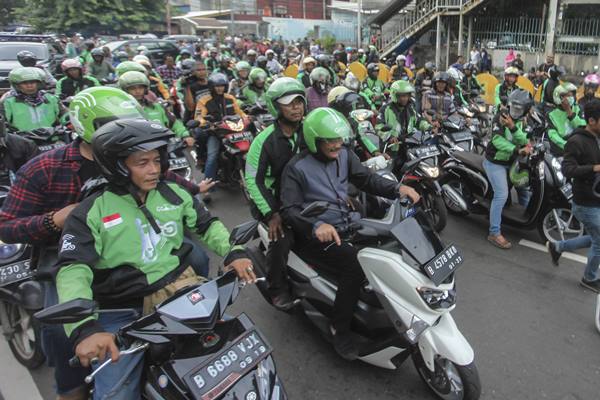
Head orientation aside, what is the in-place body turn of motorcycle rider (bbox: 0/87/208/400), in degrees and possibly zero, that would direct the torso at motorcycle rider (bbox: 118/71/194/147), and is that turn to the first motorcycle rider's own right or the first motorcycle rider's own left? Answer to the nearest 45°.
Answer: approximately 135° to the first motorcycle rider's own left

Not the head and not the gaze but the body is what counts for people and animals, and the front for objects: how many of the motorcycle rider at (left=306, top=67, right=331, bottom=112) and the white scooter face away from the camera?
0

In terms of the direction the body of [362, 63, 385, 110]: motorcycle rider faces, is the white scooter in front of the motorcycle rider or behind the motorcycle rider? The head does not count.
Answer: in front

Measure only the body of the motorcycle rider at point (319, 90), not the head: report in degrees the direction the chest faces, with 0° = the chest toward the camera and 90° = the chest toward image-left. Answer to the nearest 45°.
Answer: approximately 315°

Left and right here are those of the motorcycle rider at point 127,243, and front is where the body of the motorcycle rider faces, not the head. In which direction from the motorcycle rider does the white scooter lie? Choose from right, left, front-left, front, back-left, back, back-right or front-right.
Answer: front-left

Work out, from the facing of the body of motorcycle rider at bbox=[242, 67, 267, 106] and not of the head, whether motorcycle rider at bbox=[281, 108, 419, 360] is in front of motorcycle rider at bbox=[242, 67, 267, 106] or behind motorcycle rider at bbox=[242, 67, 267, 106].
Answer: in front

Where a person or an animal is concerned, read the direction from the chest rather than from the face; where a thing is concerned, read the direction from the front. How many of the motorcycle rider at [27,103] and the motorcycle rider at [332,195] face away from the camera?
0

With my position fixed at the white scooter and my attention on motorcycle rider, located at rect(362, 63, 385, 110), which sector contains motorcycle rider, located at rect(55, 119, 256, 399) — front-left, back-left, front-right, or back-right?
back-left
